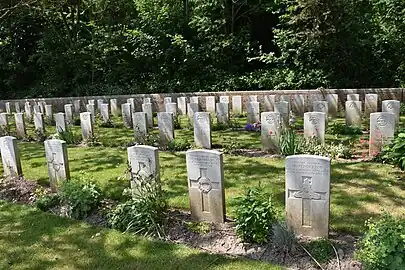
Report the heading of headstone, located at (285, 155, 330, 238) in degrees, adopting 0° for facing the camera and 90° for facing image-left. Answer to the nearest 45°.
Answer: approximately 0°

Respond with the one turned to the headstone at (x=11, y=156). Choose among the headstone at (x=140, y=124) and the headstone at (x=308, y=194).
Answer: the headstone at (x=140, y=124)

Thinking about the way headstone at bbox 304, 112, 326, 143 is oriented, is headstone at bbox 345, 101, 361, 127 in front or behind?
behind

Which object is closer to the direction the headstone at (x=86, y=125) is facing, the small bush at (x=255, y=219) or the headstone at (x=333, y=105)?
the small bush

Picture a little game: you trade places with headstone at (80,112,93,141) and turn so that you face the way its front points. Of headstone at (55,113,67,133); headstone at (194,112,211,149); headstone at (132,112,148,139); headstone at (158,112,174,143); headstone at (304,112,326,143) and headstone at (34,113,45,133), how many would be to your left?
4

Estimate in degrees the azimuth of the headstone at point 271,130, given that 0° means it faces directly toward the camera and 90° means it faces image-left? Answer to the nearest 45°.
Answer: approximately 0°

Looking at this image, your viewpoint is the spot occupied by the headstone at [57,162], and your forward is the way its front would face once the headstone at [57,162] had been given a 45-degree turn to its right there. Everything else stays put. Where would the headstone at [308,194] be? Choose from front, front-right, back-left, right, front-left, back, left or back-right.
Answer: back-left

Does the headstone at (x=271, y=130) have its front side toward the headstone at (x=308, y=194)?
yes

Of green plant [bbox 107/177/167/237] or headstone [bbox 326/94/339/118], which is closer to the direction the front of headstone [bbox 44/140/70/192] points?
the green plant

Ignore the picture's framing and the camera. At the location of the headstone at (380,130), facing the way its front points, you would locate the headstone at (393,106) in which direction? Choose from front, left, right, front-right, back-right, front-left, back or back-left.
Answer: back

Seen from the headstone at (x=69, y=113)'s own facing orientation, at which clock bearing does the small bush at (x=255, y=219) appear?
The small bush is roughly at 10 o'clock from the headstone.

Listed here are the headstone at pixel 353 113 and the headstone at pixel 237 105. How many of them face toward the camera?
2

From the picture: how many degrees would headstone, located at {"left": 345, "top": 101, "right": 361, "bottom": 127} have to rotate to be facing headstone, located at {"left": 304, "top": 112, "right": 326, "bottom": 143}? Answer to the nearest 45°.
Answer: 0° — it already faces it
